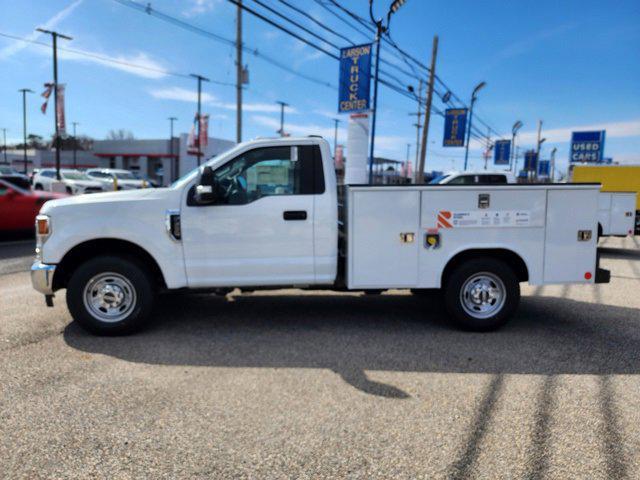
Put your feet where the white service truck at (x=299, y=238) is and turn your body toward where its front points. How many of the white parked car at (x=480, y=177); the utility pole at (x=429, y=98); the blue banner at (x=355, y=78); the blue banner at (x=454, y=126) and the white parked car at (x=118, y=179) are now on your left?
0

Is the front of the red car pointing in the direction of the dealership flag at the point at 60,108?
no

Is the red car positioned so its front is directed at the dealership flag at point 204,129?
no

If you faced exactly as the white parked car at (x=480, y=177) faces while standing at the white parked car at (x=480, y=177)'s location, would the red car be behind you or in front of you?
in front

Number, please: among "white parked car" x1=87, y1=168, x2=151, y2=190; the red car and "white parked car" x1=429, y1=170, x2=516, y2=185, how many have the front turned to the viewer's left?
1

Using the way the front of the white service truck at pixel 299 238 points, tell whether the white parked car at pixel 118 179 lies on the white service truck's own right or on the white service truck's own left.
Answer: on the white service truck's own right

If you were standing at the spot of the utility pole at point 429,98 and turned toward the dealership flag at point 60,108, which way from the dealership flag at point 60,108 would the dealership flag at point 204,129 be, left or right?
right

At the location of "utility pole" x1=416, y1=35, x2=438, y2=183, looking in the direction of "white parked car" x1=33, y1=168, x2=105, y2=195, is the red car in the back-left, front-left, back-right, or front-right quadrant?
front-left

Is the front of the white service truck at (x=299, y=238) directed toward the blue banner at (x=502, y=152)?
no

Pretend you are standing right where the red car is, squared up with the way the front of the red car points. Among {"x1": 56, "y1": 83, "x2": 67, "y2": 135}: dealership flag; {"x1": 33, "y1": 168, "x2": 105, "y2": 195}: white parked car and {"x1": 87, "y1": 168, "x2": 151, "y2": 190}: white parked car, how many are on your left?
3
